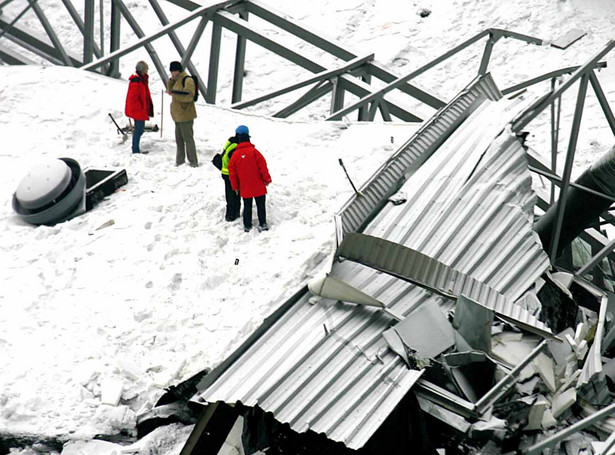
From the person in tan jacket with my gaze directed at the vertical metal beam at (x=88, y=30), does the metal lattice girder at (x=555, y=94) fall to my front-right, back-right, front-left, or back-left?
back-right

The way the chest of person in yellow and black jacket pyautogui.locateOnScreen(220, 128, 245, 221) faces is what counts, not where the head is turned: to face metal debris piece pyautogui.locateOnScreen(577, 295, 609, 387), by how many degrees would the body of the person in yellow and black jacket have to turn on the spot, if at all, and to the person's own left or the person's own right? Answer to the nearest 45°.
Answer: approximately 45° to the person's own right

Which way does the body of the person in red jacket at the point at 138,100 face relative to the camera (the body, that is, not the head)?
to the viewer's right

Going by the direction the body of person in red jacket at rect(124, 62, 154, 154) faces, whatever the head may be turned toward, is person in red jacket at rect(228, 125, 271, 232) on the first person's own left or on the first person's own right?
on the first person's own right

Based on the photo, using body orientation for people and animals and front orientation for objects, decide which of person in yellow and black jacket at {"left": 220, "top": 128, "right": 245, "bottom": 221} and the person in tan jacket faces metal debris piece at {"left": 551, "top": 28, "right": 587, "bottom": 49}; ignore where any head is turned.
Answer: the person in yellow and black jacket

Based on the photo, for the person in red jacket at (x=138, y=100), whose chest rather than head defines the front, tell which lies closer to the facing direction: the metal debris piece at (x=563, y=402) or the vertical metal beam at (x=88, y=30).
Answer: the metal debris piece

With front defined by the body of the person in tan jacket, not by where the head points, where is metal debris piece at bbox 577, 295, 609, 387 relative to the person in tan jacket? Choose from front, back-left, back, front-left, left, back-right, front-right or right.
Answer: left

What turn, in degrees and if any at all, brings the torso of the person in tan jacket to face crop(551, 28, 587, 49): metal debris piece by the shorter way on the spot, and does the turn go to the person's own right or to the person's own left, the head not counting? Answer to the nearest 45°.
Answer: approximately 135° to the person's own left
